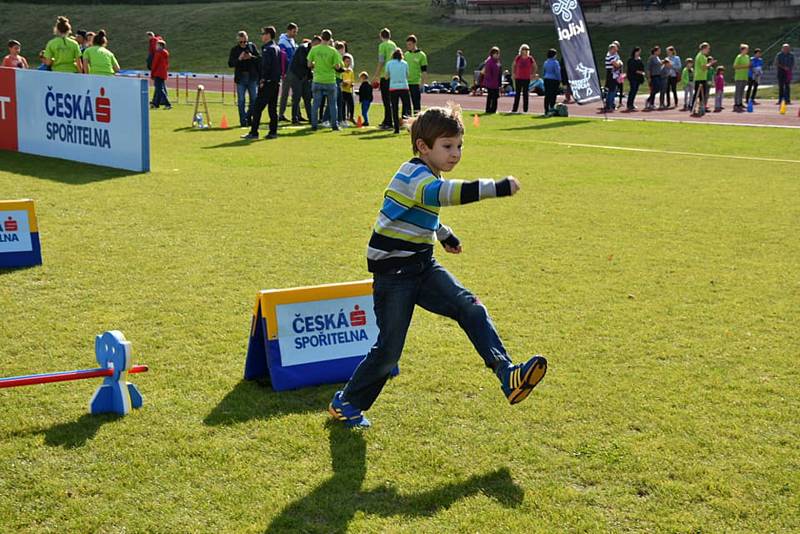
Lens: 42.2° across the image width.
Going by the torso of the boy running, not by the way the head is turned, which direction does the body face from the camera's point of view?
to the viewer's right

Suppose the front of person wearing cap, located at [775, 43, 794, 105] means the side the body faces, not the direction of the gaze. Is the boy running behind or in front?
in front

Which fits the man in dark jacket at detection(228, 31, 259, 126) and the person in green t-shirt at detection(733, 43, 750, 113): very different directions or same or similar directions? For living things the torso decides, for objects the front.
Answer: same or similar directions

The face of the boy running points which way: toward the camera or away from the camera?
toward the camera

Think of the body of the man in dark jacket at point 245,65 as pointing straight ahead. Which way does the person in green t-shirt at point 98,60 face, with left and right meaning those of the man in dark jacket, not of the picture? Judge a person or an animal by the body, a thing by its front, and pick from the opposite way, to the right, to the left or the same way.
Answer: the opposite way

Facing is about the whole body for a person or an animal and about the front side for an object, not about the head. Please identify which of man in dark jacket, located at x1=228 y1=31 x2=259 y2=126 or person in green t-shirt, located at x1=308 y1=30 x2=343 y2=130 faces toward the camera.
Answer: the man in dark jacket

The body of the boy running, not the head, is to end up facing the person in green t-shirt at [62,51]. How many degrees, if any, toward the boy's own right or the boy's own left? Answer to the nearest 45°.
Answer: approximately 135° to the boy's own left

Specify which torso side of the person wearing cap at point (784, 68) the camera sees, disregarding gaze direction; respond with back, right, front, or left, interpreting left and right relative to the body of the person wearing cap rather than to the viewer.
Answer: front

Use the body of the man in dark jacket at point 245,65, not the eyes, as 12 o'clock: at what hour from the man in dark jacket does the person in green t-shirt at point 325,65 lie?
The person in green t-shirt is roughly at 10 o'clock from the man in dark jacket.

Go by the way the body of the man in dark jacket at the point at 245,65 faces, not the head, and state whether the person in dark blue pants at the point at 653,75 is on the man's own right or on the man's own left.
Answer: on the man's own left

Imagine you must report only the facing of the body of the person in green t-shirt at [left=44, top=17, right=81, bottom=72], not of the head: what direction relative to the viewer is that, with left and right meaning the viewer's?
facing away from the viewer

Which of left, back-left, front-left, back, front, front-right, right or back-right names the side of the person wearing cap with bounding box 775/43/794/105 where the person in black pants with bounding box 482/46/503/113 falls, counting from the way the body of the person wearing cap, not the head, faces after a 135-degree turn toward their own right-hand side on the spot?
left

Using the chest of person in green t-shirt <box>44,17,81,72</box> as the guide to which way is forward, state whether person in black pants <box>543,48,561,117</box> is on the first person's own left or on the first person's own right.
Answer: on the first person's own right

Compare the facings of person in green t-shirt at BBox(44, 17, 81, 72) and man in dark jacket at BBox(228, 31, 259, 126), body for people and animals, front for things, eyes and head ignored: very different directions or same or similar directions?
very different directions

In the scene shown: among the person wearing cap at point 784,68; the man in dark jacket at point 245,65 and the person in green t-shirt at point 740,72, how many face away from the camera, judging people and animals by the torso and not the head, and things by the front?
0
